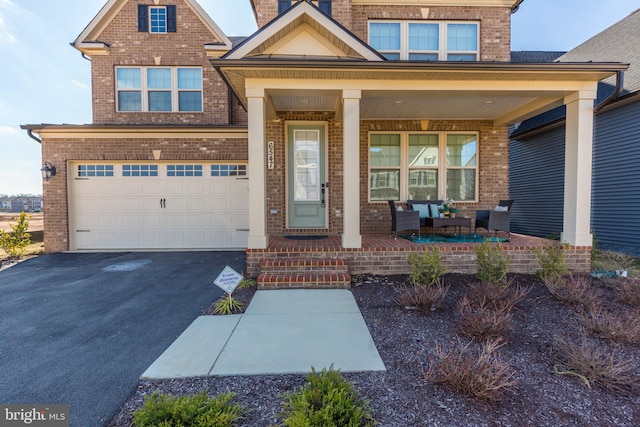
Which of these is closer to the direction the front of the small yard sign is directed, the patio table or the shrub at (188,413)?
the shrub

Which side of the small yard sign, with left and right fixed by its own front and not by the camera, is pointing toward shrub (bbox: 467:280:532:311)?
left

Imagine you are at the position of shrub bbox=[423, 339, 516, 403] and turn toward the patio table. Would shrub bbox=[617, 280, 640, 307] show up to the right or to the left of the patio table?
right

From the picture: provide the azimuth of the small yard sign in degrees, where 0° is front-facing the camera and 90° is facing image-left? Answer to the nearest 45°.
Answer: approximately 0°

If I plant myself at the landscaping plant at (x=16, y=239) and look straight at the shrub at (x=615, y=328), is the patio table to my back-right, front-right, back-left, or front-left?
front-left

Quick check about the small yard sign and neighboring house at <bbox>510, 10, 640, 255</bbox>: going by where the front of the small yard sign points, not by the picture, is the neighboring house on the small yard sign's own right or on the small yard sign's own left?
on the small yard sign's own left

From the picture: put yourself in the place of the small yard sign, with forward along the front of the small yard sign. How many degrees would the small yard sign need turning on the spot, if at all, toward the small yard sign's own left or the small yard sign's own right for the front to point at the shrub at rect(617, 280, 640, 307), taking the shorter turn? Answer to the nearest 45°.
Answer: approximately 90° to the small yard sign's own left

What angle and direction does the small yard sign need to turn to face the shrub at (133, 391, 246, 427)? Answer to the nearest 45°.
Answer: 0° — it already faces it

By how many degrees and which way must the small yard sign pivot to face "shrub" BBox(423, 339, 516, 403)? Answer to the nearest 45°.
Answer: approximately 45° to its left

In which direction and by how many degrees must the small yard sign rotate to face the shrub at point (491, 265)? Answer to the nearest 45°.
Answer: approximately 90° to its left

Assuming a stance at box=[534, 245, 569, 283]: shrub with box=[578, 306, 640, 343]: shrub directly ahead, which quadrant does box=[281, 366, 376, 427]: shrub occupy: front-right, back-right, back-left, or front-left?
front-right

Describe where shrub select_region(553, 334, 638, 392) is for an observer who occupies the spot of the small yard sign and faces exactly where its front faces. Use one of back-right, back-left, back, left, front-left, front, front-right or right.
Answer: front-left

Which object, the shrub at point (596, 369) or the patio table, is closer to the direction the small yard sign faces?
the shrub

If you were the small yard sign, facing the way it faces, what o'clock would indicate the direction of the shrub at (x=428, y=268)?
The shrub is roughly at 9 o'clock from the small yard sign.

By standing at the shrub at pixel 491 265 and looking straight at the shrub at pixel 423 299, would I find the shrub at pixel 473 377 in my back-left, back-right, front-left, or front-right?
front-left

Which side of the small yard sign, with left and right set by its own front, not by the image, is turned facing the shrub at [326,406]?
front
